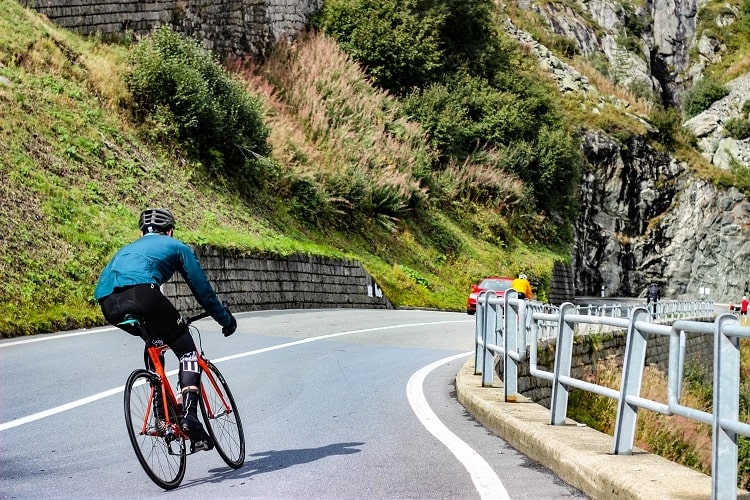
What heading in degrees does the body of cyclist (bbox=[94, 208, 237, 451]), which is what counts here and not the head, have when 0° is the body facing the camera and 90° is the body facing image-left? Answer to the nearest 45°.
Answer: approximately 225°

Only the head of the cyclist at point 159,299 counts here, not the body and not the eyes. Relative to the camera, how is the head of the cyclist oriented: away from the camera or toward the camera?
away from the camera

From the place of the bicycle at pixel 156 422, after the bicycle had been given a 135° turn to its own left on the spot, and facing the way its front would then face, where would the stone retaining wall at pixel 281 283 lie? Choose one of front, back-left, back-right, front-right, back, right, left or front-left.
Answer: right

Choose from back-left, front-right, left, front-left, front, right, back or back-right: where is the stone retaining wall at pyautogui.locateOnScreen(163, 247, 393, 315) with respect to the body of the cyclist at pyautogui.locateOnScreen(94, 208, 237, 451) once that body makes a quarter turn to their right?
back-left

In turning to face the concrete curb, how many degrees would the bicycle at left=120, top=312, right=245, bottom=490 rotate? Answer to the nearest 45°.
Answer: approximately 45° to its right

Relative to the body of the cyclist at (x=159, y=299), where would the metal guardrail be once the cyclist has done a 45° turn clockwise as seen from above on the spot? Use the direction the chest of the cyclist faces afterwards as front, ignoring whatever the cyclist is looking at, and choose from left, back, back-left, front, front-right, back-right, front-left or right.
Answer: front

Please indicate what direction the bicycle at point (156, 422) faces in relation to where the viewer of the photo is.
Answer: facing away from the viewer and to the right of the viewer

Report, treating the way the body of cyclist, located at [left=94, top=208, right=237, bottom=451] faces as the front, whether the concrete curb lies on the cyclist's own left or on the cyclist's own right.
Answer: on the cyclist's own right

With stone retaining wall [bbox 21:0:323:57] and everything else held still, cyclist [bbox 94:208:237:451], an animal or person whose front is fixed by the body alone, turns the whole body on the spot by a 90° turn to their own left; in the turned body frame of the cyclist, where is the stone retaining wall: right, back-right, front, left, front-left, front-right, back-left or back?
front-right

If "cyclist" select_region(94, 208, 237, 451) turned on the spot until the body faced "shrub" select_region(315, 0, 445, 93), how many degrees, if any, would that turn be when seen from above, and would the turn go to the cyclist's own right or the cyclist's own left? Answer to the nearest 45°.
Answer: approximately 45° to the cyclist's own left
